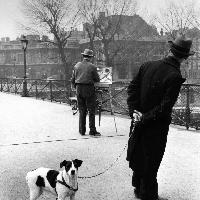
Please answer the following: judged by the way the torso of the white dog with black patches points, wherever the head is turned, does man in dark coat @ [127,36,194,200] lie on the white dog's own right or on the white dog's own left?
on the white dog's own left

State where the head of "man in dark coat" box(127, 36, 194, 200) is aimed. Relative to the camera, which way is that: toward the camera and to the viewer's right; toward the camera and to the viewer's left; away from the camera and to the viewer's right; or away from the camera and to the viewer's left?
away from the camera and to the viewer's right

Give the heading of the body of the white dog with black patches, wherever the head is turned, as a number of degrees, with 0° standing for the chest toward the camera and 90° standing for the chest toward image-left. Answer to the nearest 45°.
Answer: approximately 315°

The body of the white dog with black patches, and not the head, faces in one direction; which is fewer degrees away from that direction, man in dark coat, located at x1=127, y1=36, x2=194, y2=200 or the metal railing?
the man in dark coat

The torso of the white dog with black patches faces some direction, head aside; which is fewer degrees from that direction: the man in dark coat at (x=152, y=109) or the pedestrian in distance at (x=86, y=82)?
the man in dark coat

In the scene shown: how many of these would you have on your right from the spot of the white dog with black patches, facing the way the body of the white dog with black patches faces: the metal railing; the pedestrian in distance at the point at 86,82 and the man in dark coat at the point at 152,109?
0

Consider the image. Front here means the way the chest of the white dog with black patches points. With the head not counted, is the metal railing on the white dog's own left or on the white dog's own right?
on the white dog's own left
